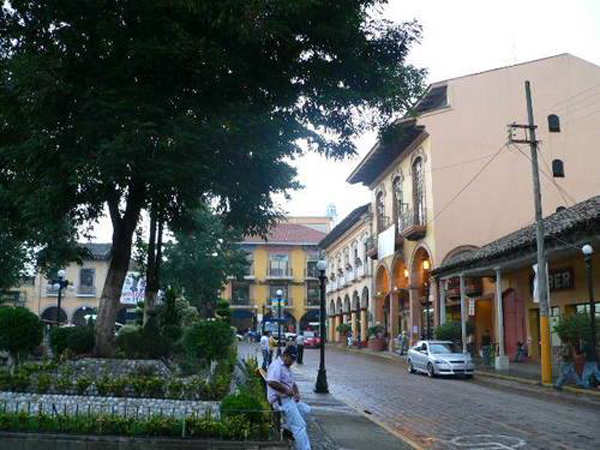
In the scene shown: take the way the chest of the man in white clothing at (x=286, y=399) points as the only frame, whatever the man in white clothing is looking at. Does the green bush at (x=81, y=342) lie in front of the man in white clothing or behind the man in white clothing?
behind

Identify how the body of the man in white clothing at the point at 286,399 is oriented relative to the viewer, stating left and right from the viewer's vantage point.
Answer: facing the viewer and to the right of the viewer

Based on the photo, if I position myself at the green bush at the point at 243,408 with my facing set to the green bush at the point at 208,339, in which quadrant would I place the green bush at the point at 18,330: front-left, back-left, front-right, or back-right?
front-left

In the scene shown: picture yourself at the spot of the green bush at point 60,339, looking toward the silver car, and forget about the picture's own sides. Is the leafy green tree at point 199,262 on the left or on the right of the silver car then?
left

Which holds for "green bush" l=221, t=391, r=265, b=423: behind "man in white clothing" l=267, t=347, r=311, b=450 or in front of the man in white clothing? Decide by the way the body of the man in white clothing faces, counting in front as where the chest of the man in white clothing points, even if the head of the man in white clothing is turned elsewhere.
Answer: behind

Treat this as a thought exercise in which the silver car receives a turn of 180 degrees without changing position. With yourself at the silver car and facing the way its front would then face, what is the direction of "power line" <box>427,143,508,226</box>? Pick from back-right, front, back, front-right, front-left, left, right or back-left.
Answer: front-right

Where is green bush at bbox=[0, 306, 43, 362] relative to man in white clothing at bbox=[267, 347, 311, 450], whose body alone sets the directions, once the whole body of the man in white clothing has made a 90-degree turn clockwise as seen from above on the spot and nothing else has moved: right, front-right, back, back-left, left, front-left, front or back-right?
right

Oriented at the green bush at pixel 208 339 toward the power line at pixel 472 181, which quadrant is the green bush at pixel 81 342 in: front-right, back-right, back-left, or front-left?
back-left

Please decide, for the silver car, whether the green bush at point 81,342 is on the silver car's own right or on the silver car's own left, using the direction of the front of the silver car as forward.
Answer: on the silver car's own right

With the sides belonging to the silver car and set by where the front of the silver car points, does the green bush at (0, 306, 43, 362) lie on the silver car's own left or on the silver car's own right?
on the silver car's own right

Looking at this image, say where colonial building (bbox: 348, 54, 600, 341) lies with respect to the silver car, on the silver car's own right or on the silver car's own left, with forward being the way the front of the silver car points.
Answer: on the silver car's own left

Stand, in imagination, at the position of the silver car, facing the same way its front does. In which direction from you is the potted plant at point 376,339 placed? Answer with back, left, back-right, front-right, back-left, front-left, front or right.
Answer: back-left

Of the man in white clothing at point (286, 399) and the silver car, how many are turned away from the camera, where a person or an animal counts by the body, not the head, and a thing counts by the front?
0
